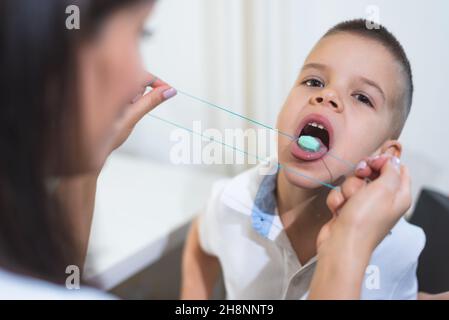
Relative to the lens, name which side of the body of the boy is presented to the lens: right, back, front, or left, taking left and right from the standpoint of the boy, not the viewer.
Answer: front

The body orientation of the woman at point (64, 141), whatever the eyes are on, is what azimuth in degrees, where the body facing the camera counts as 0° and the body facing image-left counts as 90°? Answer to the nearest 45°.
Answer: approximately 225°

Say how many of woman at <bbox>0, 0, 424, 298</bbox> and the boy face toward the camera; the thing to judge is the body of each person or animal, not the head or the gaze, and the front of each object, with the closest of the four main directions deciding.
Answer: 1

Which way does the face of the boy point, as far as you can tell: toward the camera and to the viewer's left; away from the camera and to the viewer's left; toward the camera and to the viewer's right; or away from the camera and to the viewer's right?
toward the camera and to the viewer's left

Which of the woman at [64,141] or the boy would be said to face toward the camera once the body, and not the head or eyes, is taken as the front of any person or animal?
the boy
